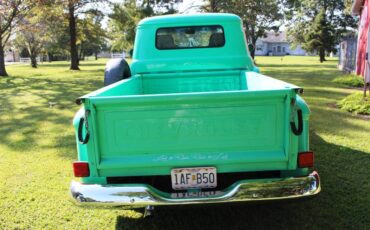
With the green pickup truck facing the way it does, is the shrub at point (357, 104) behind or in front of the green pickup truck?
in front

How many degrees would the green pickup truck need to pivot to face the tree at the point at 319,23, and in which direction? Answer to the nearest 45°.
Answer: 0° — it already faces it

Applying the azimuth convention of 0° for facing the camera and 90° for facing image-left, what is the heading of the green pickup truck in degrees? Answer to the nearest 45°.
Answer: approximately 180°

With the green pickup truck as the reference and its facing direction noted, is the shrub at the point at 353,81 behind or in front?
in front

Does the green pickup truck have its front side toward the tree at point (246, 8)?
yes

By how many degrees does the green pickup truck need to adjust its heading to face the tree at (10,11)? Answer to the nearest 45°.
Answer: approximately 45° to its left

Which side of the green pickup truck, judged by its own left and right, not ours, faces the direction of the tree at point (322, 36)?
front
